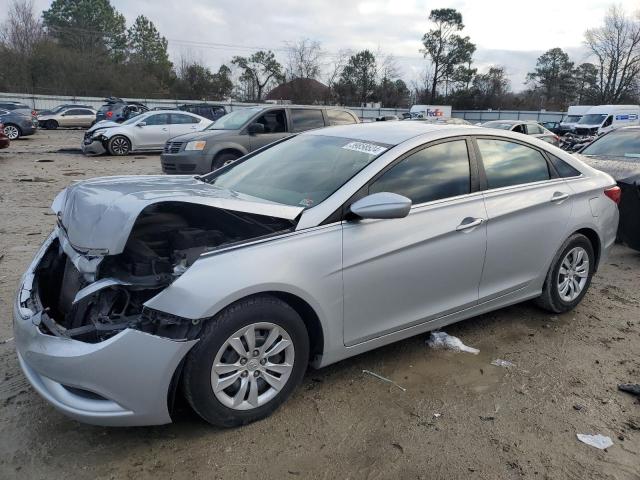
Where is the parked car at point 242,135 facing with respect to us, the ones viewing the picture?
facing the viewer and to the left of the viewer

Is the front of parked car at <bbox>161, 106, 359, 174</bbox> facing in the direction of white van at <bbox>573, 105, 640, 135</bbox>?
no

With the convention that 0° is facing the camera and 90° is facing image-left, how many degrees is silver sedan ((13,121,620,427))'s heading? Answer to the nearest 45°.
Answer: approximately 45°

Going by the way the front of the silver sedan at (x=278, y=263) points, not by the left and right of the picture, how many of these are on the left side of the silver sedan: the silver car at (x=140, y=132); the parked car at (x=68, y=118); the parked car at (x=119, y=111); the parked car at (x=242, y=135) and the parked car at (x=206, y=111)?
0

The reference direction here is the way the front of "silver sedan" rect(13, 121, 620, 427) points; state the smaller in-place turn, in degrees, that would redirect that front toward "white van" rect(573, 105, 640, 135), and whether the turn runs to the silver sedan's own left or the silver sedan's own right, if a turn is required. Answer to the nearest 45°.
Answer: approximately 180°

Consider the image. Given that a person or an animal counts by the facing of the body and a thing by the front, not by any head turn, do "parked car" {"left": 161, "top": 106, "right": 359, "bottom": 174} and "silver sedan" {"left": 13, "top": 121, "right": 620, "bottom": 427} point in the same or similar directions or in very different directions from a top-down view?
same or similar directions

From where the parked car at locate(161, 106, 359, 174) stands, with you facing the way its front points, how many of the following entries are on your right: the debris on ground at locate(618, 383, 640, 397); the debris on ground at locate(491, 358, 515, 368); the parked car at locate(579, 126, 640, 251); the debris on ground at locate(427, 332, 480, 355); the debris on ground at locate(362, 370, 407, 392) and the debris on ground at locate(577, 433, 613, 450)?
0

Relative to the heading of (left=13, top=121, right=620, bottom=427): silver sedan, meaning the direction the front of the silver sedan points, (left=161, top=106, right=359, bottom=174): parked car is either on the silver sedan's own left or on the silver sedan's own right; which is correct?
on the silver sedan's own right

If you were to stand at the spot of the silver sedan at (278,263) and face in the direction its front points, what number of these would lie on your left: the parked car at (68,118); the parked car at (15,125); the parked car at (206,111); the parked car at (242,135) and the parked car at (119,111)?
0

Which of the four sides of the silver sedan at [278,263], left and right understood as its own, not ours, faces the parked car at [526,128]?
back

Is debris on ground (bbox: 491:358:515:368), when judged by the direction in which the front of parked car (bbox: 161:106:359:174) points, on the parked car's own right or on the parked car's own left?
on the parked car's own left

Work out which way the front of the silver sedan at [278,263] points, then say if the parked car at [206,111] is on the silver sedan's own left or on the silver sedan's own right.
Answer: on the silver sedan's own right

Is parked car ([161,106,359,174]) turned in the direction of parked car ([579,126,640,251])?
no

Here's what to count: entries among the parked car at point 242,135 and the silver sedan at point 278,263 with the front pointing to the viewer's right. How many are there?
0
